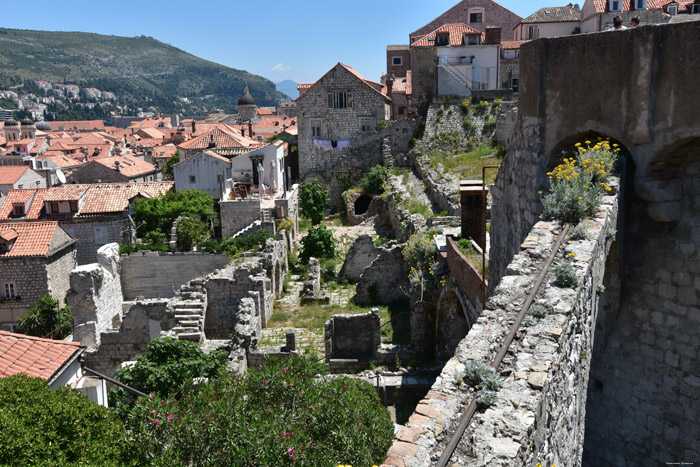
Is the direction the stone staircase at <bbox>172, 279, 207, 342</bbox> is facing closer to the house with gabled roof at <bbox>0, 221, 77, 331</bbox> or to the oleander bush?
the oleander bush

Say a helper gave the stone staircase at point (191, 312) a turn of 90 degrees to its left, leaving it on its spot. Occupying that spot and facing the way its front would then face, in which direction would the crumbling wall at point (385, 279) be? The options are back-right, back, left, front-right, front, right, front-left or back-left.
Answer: front

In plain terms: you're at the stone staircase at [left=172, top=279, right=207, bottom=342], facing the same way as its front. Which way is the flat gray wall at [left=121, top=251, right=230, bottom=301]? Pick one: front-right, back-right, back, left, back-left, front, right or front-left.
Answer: back

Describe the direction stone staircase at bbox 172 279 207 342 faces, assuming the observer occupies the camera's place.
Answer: facing the viewer

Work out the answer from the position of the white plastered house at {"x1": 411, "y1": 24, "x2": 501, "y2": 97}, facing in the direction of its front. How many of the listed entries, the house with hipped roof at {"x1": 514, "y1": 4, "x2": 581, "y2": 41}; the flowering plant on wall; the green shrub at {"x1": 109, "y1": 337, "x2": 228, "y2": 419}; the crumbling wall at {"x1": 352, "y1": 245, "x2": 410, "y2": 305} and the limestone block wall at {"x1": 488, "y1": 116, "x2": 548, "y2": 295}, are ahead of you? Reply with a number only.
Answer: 4

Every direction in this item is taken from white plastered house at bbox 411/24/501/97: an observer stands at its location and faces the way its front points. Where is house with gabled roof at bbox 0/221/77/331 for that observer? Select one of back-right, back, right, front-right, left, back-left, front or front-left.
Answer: front-right

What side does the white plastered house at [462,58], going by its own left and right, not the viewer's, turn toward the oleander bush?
front

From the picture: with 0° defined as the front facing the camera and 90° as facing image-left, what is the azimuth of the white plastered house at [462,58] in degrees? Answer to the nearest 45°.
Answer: approximately 0°

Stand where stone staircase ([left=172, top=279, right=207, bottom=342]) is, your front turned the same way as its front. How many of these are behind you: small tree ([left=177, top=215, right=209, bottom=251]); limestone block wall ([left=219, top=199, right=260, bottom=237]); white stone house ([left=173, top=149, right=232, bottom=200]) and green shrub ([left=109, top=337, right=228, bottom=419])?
3

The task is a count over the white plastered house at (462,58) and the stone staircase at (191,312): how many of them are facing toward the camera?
2

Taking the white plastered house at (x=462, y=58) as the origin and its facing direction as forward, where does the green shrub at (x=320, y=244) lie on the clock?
The green shrub is roughly at 1 o'clock from the white plastered house.

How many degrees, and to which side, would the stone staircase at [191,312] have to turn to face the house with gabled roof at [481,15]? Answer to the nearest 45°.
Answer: approximately 135° to its left

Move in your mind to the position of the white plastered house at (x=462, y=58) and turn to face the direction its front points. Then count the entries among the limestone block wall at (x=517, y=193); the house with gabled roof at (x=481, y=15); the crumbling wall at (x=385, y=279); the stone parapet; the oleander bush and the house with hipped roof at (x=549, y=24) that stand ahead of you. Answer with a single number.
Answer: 4

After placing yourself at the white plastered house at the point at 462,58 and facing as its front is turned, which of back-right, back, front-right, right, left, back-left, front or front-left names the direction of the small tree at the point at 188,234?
front-right

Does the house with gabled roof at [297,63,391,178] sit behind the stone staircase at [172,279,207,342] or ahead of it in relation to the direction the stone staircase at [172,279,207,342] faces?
behind

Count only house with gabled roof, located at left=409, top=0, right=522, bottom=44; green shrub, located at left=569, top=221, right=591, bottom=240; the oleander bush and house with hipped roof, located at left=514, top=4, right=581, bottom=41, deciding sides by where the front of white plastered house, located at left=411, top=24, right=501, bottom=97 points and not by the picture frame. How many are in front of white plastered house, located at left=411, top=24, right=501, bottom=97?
2

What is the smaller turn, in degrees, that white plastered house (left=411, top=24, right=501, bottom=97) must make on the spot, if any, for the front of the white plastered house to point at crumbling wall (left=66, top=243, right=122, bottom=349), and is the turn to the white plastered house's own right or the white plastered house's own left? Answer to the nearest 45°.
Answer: approximately 45° to the white plastered house's own right

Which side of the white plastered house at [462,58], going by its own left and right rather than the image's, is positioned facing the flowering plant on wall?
front
